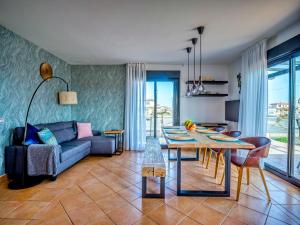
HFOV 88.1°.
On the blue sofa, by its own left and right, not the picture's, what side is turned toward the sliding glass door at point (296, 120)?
front

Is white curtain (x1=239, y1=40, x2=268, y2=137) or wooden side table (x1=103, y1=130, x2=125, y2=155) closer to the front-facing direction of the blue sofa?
the white curtain

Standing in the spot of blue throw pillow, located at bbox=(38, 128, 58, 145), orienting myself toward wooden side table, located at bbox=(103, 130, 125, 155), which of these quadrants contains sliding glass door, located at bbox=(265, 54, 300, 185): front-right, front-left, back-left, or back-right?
front-right

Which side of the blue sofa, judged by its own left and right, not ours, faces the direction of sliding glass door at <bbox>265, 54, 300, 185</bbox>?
front

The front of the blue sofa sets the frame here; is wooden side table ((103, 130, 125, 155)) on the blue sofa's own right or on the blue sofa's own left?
on the blue sofa's own left

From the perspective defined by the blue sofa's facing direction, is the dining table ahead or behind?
ahead

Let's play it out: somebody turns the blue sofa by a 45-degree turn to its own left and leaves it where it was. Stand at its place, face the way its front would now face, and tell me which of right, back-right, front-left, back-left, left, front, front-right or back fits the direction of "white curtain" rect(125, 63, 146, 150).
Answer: front

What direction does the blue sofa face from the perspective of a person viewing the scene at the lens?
facing the viewer and to the right of the viewer

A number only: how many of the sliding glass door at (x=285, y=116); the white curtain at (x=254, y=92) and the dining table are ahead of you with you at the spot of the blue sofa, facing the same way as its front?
3

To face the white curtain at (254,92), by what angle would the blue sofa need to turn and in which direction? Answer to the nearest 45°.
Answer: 0° — it already faces it

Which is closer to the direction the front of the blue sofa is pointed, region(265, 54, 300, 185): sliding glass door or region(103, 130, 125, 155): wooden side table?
the sliding glass door
